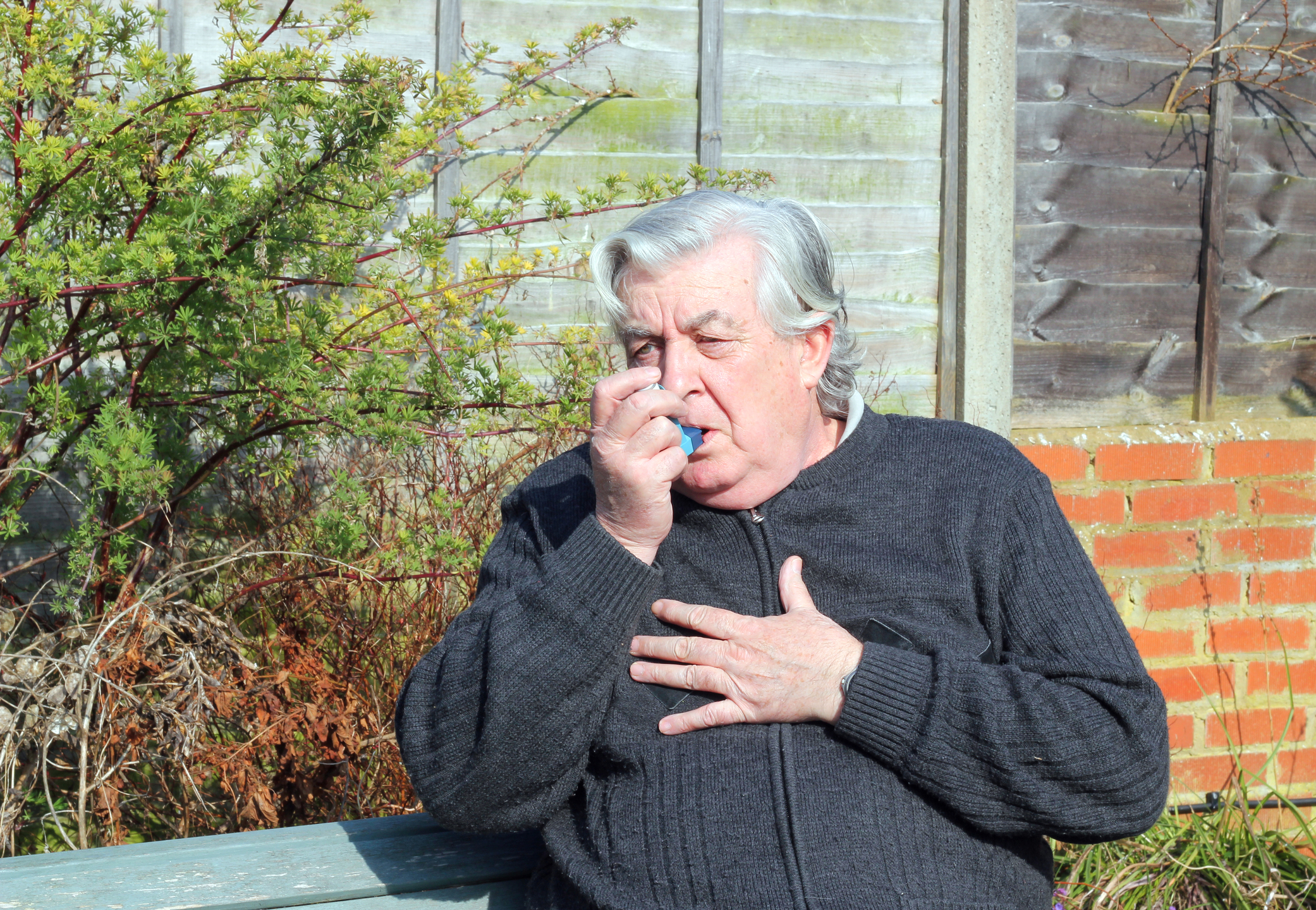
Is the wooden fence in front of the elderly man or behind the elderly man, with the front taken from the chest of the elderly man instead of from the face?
behind

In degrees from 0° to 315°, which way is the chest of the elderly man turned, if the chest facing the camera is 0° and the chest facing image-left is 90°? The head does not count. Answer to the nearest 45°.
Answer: approximately 0°

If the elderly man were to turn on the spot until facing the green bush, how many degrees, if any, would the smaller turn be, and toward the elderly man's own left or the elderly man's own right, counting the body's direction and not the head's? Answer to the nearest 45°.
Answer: approximately 135° to the elderly man's own right

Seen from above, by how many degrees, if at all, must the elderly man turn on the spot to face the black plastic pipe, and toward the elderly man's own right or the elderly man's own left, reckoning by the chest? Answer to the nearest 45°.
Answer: approximately 135° to the elderly man's own left
